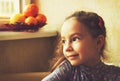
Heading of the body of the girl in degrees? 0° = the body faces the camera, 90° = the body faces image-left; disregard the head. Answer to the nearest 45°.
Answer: approximately 45°

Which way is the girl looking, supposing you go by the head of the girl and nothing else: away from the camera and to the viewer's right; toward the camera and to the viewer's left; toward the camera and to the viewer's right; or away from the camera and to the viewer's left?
toward the camera and to the viewer's left

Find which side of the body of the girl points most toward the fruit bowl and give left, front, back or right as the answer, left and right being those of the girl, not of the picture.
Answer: right

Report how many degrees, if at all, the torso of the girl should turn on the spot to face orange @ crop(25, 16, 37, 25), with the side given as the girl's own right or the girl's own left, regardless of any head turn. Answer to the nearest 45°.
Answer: approximately 90° to the girl's own right
